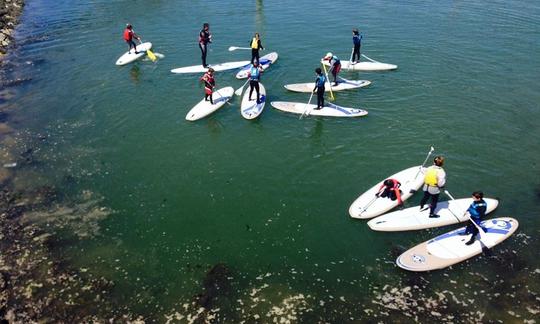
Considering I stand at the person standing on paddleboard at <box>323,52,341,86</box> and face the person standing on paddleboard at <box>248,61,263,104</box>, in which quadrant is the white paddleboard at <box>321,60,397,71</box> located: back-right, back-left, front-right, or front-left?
back-right

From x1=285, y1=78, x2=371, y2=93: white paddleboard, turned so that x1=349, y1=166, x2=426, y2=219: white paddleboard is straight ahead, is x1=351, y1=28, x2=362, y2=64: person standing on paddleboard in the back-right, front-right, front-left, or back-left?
back-left

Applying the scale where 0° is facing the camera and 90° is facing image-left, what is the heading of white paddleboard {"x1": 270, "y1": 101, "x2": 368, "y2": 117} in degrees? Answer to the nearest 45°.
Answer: approximately 90°

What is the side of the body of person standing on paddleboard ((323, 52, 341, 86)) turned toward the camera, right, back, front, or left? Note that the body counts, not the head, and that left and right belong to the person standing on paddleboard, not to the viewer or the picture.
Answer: left

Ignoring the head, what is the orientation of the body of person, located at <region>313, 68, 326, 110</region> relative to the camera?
to the viewer's left

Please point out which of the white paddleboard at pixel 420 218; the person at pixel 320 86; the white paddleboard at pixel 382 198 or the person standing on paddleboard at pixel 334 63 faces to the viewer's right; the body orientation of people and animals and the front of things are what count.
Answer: the white paddleboard at pixel 420 218
